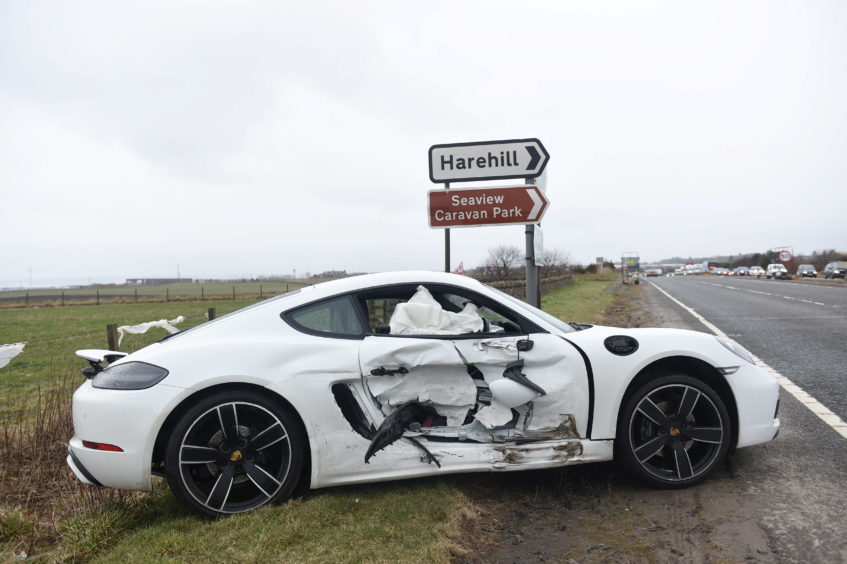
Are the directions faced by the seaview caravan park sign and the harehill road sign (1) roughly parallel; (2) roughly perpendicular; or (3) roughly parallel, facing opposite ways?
roughly parallel

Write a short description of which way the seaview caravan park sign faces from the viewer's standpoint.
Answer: facing the viewer

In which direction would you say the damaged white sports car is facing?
to the viewer's right

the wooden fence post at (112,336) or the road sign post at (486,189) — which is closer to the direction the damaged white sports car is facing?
the road sign post

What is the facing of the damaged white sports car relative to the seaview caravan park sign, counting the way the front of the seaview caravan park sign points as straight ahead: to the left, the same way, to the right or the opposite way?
to the left

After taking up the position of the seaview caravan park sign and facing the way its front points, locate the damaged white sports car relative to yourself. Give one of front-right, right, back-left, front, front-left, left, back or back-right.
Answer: front

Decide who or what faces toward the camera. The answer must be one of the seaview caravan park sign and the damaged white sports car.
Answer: the seaview caravan park sign

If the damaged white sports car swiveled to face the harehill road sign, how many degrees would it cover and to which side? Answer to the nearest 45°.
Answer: approximately 90° to its left

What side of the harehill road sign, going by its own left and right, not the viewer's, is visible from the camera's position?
front

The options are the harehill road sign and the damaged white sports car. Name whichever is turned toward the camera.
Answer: the harehill road sign

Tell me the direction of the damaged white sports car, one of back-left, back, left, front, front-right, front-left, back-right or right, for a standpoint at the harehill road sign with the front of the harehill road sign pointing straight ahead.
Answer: front

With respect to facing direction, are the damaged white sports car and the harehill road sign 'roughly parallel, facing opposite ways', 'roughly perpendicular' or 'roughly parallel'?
roughly perpendicular

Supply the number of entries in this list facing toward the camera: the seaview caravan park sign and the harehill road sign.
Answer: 2

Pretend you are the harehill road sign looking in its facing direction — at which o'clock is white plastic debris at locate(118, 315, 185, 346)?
The white plastic debris is roughly at 3 o'clock from the harehill road sign.

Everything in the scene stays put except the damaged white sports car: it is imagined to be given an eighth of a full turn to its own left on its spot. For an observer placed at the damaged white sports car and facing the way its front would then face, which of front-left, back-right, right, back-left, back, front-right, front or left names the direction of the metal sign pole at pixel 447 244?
front-left

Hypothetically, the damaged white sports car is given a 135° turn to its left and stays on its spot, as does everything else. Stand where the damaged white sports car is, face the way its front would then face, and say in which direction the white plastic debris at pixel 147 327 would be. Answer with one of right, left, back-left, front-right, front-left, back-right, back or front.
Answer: front
